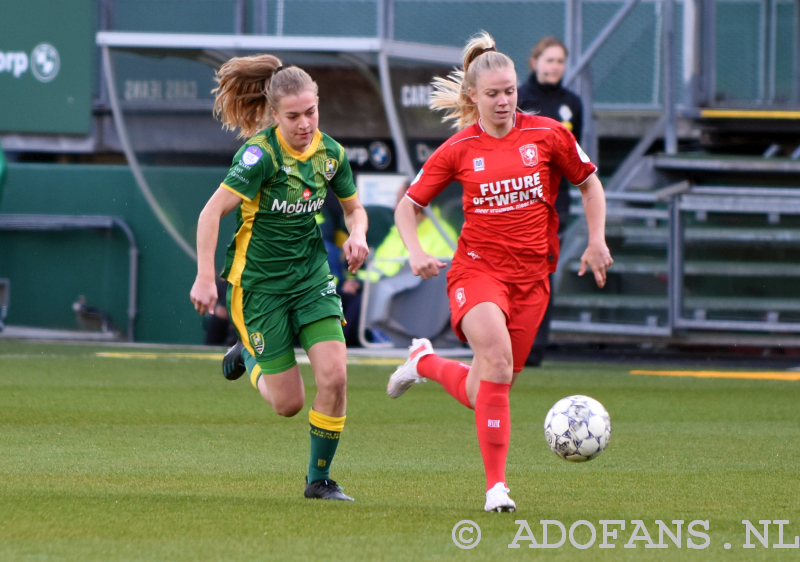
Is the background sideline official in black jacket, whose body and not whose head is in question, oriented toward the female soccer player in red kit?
yes

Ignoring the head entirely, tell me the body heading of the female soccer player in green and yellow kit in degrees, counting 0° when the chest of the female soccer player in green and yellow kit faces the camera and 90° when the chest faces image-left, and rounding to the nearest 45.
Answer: approximately 315°

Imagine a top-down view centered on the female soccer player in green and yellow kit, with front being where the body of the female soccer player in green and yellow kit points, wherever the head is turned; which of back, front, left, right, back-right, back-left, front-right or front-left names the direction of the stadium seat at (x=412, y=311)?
back-left

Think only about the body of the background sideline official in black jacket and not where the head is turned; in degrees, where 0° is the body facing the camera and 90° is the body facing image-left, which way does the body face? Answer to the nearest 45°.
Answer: approximately 0°

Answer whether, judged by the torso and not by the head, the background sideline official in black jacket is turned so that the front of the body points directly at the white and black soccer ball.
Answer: yes

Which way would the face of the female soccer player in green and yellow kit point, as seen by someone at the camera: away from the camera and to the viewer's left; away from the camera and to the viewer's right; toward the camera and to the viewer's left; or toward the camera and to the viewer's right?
toward the camera and to the viewer's right
